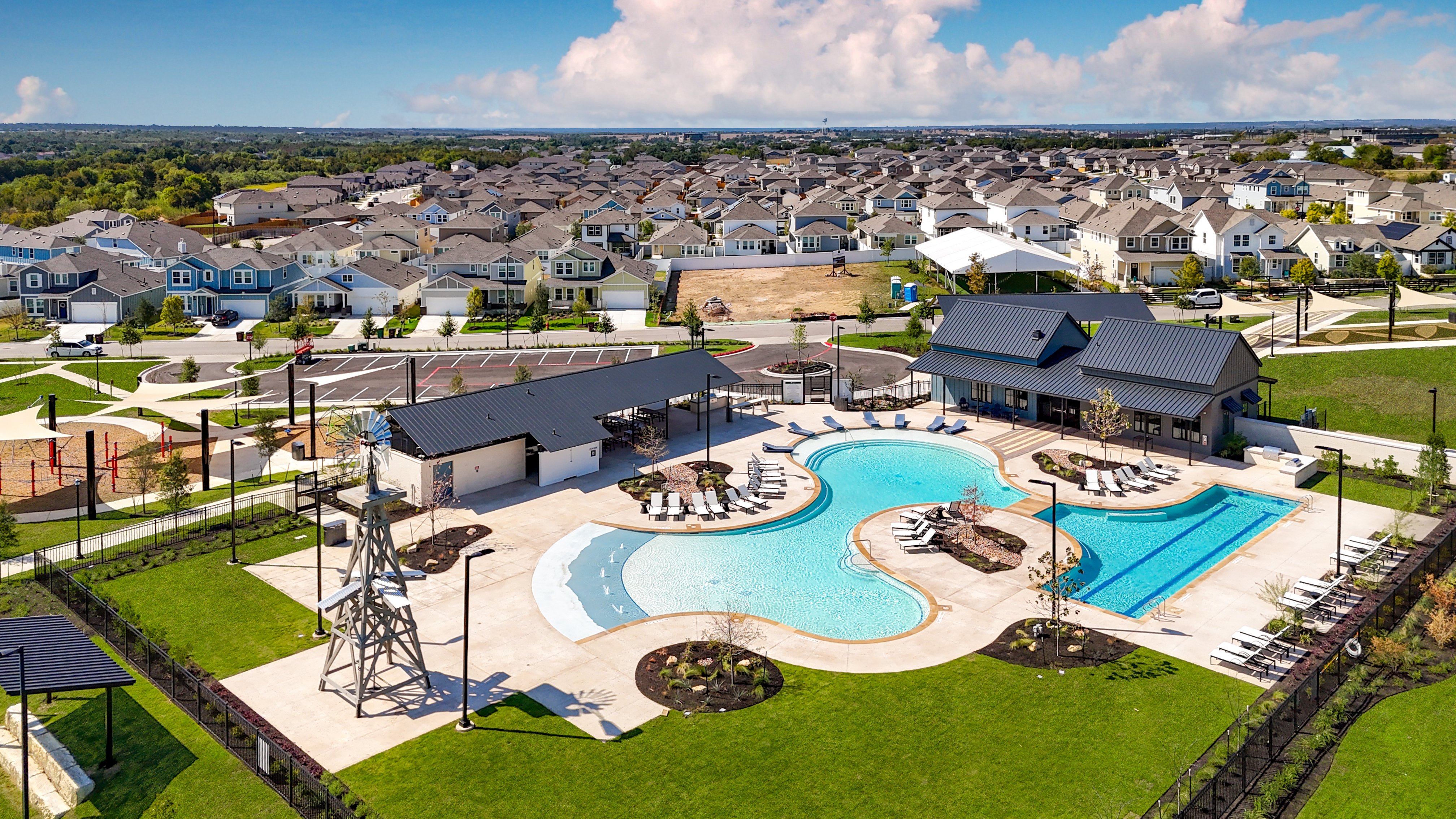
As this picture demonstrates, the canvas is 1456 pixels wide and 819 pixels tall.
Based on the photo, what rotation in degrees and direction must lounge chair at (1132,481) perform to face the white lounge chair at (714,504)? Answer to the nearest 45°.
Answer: approximately 90° to its right

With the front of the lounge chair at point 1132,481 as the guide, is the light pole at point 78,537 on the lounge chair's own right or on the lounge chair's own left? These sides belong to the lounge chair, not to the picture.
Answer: on the lounge chair's own right

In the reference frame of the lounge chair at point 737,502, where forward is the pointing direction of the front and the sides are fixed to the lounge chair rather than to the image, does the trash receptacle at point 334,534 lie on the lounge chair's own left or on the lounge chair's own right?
on the lounge chair's own right

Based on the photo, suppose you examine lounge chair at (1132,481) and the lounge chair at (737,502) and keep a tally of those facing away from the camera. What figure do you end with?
0

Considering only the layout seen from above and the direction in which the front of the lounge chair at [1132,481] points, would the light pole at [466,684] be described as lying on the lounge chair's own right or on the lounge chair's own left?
on the lounge chair's own right

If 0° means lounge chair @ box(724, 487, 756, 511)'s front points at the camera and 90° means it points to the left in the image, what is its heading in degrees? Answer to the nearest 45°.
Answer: approximately 315°

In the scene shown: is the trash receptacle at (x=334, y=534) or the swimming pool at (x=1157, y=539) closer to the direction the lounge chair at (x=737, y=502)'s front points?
the swimming pool

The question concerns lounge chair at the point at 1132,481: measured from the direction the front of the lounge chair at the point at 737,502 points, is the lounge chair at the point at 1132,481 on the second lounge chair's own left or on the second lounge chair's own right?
on the second lounge chair's own left

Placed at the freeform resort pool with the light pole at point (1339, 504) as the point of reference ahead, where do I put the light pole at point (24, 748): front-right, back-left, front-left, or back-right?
back-right

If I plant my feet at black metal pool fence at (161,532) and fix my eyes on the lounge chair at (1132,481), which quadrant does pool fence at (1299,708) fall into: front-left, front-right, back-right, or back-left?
front-right

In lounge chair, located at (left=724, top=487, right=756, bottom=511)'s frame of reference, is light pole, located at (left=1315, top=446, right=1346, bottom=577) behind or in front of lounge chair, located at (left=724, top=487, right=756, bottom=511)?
in front

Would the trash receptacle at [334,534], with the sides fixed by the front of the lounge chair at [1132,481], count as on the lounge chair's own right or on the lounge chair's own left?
on the lounge chair's own right
